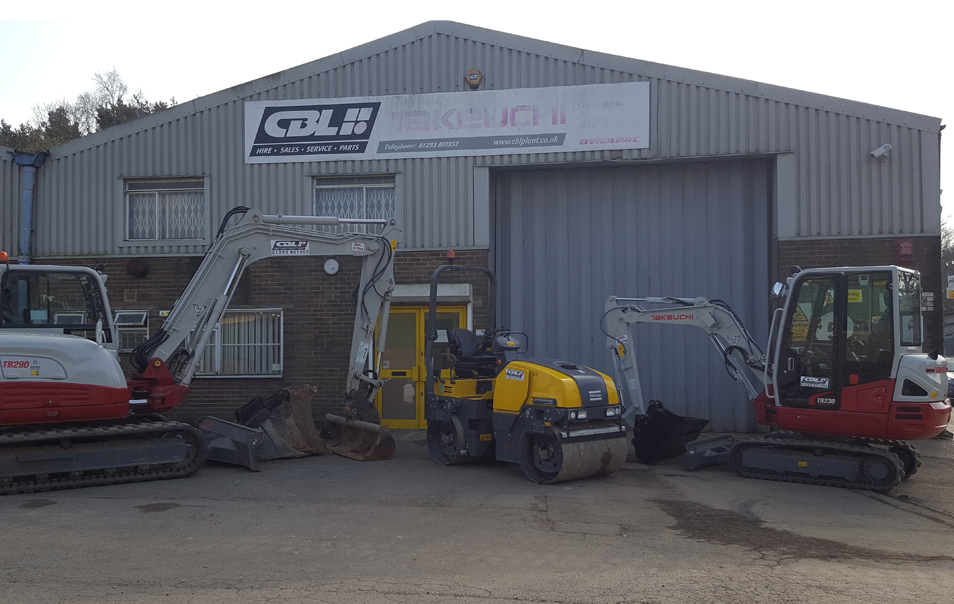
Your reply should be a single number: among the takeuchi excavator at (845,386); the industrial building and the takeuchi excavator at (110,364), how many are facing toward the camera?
1

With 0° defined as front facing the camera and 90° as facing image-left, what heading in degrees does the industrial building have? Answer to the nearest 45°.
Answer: approximately 0°

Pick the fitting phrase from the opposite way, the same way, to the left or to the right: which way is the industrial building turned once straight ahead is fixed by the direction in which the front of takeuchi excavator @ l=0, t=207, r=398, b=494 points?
to the right

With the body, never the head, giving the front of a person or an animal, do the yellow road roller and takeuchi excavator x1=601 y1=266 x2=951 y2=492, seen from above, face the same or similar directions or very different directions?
very different directions

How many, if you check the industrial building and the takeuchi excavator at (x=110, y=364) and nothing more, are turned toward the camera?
1

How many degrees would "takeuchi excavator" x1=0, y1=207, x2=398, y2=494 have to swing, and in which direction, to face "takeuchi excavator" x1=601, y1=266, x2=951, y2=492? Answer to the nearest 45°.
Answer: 0° — it already faces it

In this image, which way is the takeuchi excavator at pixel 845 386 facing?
to the viewer's left

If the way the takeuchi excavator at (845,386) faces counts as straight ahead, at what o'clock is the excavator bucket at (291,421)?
The excavator bucket is roughly at 12 o'clock from the takeuchi excavator.

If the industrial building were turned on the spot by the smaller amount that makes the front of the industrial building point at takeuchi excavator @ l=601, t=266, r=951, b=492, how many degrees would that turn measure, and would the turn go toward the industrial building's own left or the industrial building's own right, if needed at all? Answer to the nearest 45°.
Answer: approximately 45° to the industrial building's own left

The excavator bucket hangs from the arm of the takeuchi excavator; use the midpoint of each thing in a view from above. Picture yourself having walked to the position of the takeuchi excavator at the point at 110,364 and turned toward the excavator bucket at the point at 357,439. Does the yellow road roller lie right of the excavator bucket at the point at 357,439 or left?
right

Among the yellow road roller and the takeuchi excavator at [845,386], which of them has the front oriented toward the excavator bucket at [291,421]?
the takeuchi excavator

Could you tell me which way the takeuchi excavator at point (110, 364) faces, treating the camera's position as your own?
facing to the right of the viewer

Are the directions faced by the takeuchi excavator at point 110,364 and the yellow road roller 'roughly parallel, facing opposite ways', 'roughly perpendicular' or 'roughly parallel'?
roughly perpendicular
